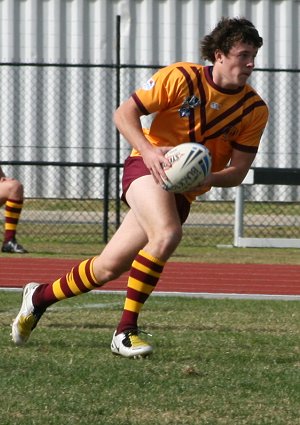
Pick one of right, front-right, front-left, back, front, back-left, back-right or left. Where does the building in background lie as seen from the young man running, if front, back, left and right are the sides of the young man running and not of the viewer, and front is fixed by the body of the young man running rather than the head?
back-left

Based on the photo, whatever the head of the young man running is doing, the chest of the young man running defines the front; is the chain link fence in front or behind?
behind
